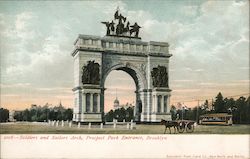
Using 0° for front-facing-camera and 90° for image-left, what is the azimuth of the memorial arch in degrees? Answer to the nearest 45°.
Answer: approximately 315°

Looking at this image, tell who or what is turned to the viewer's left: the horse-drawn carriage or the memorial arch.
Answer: the horse-drawn carriage

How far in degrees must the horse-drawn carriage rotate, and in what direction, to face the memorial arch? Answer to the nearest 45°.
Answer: approximately 45° to its right

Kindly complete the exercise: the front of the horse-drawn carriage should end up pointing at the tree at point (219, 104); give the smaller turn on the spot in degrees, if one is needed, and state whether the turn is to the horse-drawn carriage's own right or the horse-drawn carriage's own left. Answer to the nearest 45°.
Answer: approximately 135° to the horse-drawn carriage's own right

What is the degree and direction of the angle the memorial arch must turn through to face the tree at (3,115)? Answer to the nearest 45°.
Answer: approximately 90° to its right

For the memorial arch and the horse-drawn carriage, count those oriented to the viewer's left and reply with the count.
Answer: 1

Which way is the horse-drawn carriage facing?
to the viewer's left
